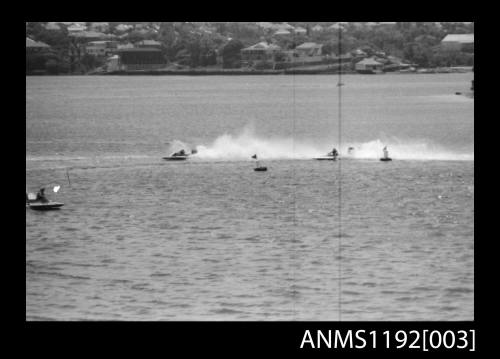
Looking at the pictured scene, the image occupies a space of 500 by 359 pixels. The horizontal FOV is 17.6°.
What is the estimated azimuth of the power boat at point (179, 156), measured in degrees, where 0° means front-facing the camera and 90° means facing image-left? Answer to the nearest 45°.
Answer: approximately 90°

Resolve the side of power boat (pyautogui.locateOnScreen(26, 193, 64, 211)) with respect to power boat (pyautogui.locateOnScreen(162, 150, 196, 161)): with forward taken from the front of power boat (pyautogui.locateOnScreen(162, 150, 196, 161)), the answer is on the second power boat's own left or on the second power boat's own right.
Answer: on the second power boat's own left
